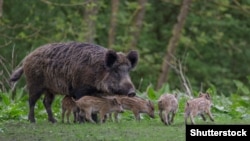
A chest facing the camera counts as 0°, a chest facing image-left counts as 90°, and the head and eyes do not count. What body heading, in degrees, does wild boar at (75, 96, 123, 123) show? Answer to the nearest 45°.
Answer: approximately 270°

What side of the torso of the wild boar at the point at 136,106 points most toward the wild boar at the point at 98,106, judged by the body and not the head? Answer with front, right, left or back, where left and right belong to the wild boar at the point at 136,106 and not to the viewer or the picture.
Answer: back

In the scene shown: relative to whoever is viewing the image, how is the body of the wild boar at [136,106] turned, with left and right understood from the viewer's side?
facing to the right of the viewer

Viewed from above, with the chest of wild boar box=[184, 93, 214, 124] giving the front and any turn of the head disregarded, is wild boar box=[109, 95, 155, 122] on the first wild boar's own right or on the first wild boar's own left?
on the first wild boar's own left

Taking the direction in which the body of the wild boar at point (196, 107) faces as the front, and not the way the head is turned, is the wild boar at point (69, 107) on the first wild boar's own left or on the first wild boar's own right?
on the first wild boar's own left

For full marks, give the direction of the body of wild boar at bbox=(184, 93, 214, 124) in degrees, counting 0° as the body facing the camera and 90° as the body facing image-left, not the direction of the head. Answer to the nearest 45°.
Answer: approximately 225°
